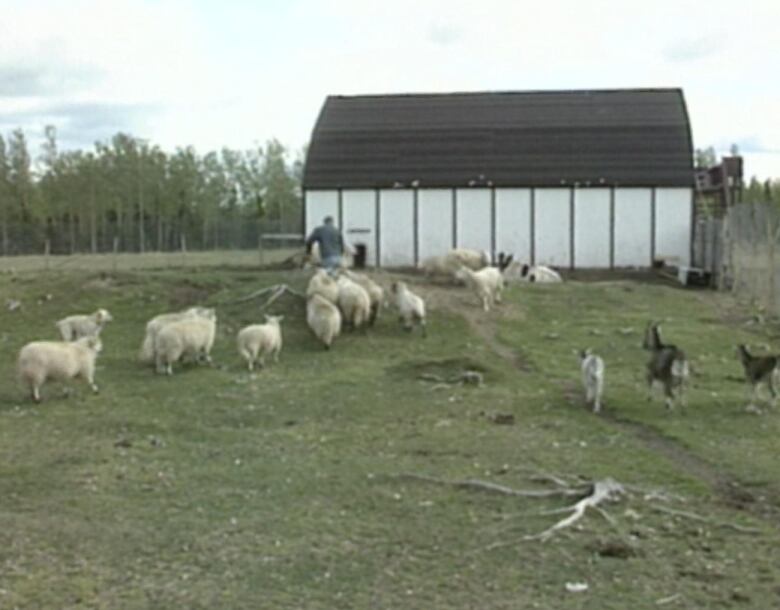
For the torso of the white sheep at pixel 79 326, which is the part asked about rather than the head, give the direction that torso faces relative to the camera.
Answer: to the viewer's right

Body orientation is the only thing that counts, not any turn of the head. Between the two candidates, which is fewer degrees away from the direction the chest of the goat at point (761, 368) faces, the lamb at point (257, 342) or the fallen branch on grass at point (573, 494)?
the lamb

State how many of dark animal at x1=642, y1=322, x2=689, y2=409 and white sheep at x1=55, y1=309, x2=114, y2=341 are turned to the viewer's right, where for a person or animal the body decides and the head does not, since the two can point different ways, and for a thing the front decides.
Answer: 1

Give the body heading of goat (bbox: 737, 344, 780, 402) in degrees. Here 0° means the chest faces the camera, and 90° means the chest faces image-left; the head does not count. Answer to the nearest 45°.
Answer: approximately 90°

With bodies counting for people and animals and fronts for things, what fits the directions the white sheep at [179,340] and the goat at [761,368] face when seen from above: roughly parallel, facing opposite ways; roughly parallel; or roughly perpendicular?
roughly perpendicular

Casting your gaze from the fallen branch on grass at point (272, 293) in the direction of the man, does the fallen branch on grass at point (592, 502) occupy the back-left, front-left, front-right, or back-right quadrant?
back-right

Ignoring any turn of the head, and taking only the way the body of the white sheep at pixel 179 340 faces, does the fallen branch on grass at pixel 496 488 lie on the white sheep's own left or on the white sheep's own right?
on the white sheep's own right

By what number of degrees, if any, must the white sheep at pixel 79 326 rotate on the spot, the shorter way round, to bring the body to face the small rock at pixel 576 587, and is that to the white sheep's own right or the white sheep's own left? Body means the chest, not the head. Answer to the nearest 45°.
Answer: approximately 90° to the white sheep's own right

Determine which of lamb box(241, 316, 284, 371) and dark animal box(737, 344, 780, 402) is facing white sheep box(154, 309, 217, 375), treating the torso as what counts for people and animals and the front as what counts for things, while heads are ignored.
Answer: dark animal box(737, 344, 780, 402)

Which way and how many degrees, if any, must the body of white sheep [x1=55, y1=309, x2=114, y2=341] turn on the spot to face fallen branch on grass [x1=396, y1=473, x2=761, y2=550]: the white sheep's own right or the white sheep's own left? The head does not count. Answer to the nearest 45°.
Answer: approximately 90° to the white sheep's own right

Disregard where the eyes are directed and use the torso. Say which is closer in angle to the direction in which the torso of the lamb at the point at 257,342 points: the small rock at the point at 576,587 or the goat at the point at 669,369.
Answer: the goat

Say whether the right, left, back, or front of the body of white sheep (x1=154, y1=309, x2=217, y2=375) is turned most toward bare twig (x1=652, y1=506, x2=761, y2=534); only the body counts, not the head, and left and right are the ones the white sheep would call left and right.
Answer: right

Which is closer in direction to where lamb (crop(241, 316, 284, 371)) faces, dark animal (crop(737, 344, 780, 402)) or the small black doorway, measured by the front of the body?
the small black doorway

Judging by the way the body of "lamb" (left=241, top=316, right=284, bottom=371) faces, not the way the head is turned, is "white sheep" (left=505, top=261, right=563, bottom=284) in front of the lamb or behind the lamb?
in front

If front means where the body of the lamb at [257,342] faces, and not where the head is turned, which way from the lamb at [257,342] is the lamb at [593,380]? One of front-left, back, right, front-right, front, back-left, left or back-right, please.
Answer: right

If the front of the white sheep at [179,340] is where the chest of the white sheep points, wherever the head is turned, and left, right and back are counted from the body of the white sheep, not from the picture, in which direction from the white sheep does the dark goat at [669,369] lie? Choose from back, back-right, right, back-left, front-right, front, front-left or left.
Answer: right

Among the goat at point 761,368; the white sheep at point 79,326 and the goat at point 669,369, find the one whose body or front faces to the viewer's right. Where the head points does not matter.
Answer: the white sheep
